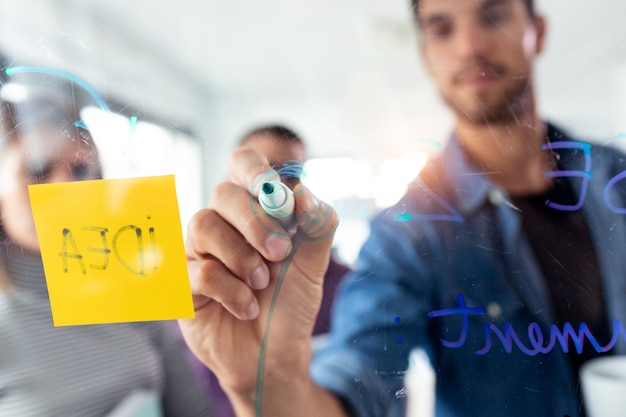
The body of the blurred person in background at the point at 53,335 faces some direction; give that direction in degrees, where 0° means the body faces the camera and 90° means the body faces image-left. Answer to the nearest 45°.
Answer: approximately 315°

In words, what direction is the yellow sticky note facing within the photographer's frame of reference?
facing away from the viewer
